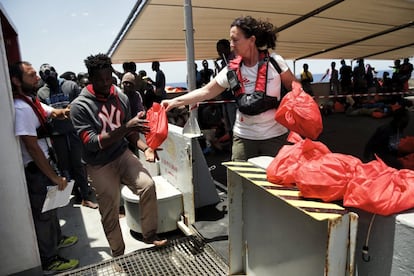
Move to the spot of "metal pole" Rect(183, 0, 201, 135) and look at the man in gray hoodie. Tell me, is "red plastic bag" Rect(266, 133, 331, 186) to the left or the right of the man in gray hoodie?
left

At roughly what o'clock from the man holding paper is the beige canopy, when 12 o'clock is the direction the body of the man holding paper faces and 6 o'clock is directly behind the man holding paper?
The beige canopy is roughly at 11 o'clock from the man holding paper.

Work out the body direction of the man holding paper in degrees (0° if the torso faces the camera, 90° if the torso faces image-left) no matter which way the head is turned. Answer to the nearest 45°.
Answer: approximately 270°

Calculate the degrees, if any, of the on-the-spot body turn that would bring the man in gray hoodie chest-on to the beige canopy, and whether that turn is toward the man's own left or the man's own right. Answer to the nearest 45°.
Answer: approximately 90° to the man's own left

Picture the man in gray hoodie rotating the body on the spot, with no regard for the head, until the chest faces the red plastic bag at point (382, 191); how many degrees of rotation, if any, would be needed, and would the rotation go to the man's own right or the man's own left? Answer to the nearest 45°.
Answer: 0° — they already face it

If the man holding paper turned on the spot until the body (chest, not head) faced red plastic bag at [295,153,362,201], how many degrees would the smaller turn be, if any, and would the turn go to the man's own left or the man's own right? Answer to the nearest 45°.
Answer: approximately 45° to the man's own right

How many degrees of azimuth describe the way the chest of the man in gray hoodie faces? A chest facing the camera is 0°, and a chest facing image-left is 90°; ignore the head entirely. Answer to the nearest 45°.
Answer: approximately 315°

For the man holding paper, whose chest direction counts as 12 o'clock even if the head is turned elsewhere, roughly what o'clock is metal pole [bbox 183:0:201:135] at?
The metal pole is roughly at 12 o'clock from the man holding paper.

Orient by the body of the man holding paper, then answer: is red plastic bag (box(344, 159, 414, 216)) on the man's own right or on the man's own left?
on the man's own right
